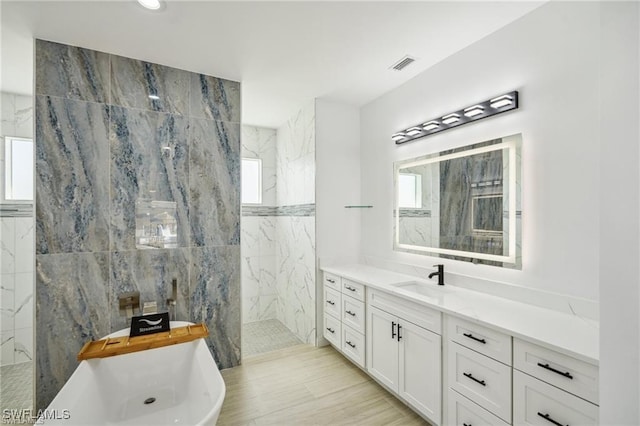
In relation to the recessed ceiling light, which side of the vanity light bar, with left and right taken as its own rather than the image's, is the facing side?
front

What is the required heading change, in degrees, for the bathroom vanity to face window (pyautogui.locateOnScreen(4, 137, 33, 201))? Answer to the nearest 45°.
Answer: approximately 45° to its right

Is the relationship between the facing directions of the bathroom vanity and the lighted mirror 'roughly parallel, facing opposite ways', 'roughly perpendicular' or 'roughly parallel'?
roughly parallel

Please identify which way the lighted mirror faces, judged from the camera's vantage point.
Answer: facing the viewer and to the left of the viewer

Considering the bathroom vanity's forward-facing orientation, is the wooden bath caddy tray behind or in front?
in front

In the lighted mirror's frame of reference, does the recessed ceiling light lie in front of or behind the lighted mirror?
in front

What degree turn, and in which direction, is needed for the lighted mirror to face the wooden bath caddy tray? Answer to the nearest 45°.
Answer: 0° — it already faces it

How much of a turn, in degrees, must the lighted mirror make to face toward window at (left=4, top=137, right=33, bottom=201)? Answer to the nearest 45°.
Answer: approximately 45° to its right

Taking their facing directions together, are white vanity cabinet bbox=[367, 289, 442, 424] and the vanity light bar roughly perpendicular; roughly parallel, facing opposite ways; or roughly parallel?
roughly parallel

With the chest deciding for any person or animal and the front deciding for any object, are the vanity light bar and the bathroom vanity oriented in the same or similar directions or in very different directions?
same or similar directions

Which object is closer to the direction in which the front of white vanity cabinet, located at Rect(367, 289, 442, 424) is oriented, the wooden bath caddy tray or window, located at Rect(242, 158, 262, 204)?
the wooden bath caddy tray

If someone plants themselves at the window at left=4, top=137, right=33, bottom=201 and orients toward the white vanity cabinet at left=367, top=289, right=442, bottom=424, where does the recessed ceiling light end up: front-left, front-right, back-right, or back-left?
front-right
